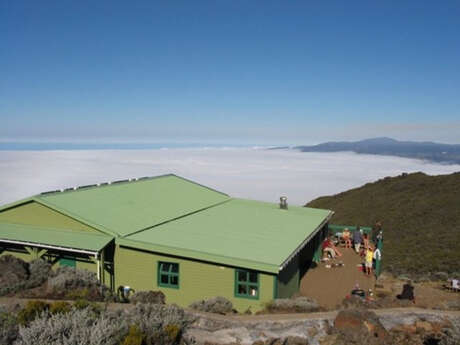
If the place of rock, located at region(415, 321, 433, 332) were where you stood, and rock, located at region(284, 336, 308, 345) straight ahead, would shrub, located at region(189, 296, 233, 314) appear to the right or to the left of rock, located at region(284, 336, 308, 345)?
right

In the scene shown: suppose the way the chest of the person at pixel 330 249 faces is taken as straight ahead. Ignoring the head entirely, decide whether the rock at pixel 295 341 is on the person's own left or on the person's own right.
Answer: on the person's own right

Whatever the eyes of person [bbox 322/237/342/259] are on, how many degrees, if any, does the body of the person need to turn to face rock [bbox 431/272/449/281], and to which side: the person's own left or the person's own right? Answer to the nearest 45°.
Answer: approximately 45° to the person's own left

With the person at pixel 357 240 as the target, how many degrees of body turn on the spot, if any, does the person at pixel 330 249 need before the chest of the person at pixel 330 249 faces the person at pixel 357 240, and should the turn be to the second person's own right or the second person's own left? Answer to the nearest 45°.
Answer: approximately 45° to the second person's own left

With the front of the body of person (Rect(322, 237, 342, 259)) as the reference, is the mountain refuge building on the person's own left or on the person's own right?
on the person's own right

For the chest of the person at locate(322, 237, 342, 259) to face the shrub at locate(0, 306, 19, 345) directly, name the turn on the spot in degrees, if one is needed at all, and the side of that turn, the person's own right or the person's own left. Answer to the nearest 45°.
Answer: approximately 90° to the person's own right

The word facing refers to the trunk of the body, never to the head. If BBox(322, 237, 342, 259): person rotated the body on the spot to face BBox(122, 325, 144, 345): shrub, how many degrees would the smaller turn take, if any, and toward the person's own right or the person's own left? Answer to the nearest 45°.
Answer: approximately 90° to the person's own right

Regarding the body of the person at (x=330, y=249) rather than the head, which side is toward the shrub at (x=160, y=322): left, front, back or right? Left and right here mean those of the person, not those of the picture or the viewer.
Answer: right

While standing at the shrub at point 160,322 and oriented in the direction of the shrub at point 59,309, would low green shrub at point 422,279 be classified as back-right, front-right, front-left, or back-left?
back-right

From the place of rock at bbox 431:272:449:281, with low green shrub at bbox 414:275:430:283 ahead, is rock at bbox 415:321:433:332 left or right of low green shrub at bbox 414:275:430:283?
left

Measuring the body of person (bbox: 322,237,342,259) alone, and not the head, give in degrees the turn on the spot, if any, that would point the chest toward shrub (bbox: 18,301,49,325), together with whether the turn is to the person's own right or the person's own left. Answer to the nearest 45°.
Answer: approximately 90° to the person's own right
